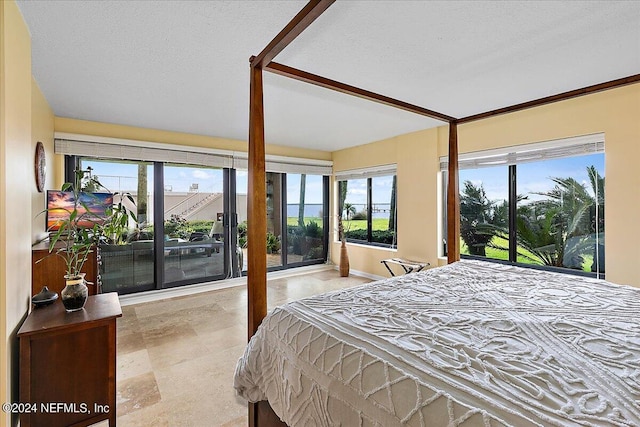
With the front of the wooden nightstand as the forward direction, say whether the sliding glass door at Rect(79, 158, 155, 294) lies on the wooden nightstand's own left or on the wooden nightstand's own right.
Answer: on the wooden nightstand's own left

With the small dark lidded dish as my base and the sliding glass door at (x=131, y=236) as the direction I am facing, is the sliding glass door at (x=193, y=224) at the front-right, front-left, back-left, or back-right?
front-right

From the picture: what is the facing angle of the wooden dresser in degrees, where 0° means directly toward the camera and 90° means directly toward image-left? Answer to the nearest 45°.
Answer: approximately 270°

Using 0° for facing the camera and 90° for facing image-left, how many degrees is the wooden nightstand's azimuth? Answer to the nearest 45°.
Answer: approximately 270°

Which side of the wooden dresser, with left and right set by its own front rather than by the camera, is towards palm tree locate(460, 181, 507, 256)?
front

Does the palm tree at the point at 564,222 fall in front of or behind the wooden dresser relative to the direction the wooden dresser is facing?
in front

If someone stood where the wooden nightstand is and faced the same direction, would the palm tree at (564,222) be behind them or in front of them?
in front
